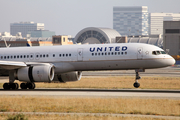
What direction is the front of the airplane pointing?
to the viewer's right
